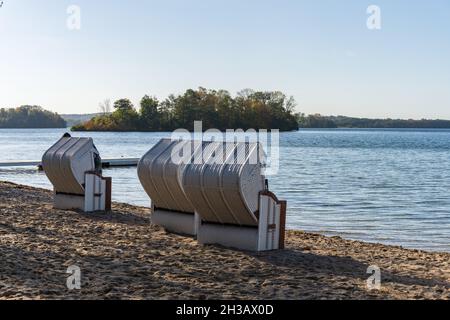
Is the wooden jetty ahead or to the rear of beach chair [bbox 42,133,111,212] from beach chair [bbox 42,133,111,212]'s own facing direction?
ahead

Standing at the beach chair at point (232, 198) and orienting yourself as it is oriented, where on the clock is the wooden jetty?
The wooden jetty is roughly at 10 o'clock from the beach chair.

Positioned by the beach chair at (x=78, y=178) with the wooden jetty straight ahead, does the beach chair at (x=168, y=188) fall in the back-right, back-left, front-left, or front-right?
back-right

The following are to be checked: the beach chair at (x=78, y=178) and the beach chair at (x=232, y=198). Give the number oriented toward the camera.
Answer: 0

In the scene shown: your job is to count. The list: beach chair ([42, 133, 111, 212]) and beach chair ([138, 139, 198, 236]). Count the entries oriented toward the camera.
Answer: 0

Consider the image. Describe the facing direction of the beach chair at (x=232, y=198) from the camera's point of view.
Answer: facing away from the viewer and to the right of the viewer

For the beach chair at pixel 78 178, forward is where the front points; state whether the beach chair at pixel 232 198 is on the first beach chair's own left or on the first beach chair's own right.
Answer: on the first beach chair's own right

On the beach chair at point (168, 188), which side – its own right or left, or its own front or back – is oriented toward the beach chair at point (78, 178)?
left

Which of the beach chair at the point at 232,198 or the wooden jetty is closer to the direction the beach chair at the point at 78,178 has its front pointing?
the wooden jetty

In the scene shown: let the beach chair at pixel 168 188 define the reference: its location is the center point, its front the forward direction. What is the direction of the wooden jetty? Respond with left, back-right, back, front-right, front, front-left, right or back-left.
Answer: front-left

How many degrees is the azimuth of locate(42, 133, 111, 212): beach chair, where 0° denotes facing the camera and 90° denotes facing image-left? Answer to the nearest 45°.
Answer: approximately 225°

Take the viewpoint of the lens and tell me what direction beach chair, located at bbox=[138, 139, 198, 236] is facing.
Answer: facing away from the viewer and to the right of the viewer
